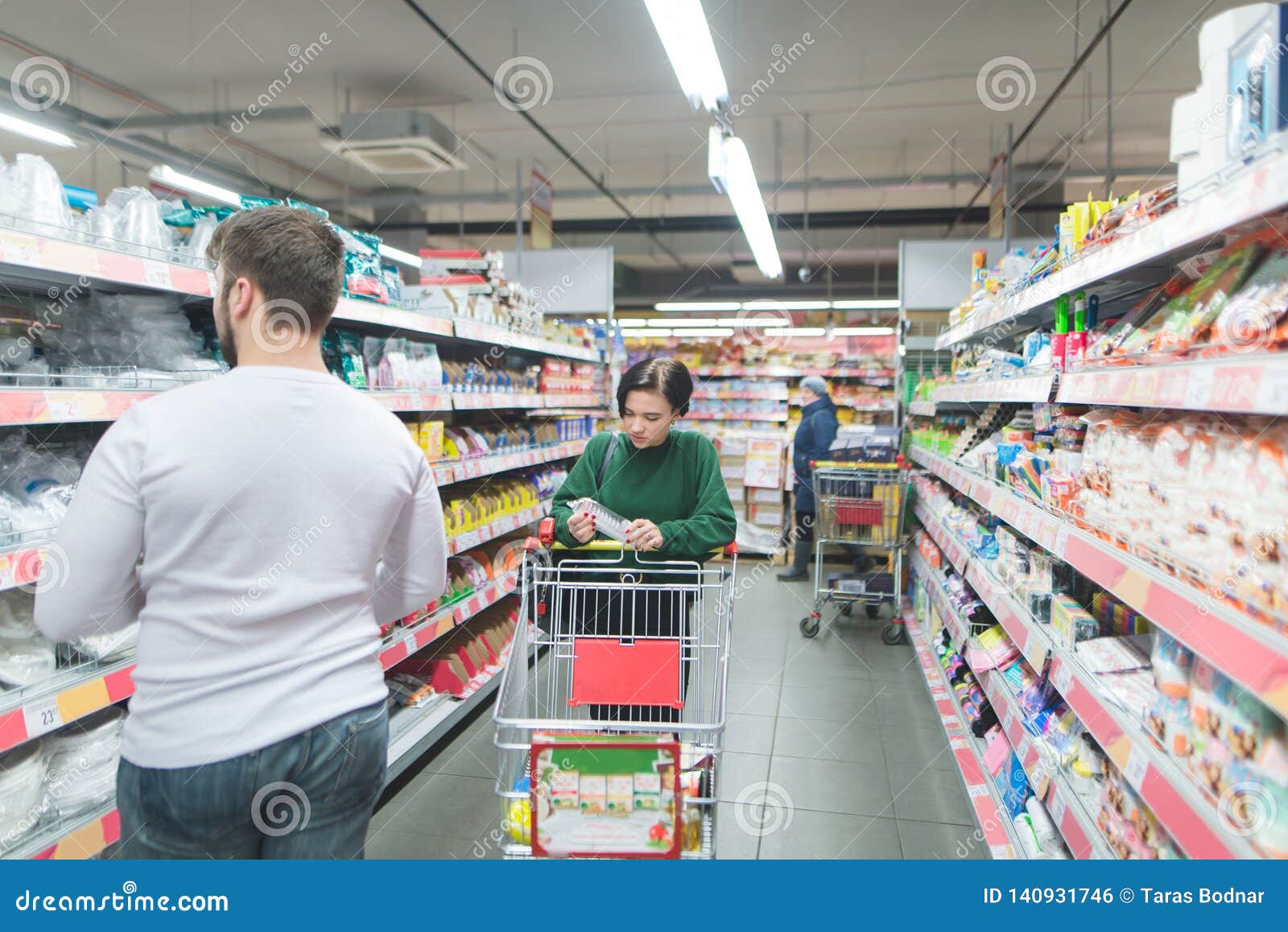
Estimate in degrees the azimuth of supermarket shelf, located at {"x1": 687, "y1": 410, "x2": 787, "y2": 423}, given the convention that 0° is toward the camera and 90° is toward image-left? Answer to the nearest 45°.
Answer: approximately 0°

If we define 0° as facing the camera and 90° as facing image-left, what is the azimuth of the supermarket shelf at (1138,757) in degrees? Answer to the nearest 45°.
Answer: approximately 45°

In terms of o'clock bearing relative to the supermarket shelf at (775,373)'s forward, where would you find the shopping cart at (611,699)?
The shopping cart is roughly at 12 o'clock from the supermarket shelf.

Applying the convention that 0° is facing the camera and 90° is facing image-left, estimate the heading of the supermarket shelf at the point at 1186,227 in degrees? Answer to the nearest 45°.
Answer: approximately 45°

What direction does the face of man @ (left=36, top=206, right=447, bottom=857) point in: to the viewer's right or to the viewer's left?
to the viewer's left

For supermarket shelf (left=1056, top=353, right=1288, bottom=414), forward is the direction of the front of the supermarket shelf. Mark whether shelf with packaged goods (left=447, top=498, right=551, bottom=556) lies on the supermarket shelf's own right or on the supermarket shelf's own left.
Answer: on the supermarket shelf's own right

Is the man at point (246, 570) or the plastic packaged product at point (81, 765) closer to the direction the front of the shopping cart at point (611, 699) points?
the man
